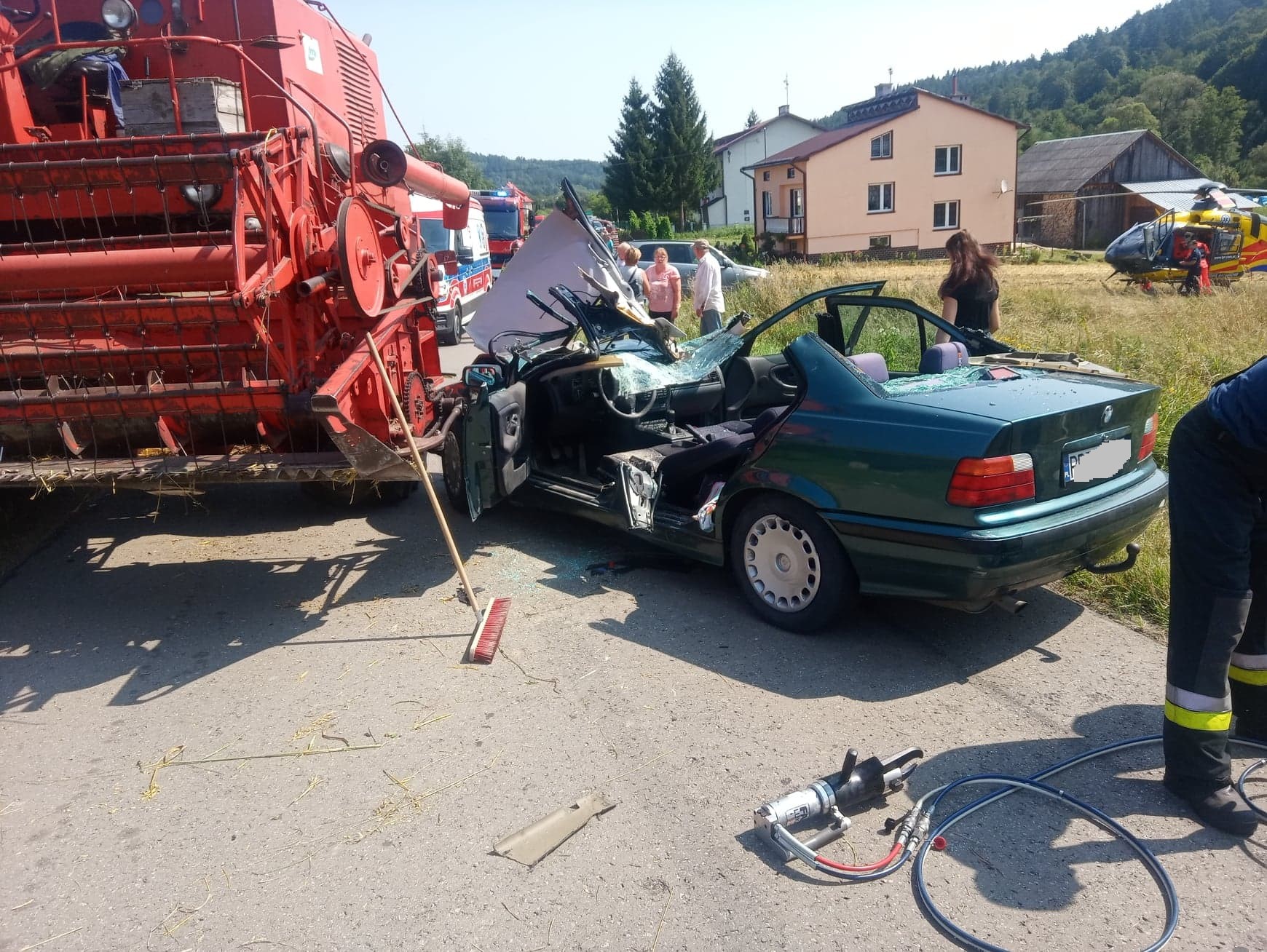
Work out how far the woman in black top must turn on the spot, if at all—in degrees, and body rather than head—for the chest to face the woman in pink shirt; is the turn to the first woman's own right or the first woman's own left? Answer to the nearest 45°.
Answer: approximately 45° to the first woman's own left

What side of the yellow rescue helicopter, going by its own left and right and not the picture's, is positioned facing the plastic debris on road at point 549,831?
left

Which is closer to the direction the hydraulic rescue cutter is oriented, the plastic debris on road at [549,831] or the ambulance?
the ambulance

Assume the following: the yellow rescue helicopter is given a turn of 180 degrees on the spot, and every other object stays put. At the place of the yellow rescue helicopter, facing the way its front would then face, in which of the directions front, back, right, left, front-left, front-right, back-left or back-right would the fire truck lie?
back

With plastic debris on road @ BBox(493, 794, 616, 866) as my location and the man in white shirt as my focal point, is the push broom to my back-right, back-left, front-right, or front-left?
front-left

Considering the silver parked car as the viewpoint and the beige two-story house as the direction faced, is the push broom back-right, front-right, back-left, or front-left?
back-right

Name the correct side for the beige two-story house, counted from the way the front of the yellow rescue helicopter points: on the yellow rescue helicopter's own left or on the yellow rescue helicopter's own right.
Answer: on the yellow rescue helicopter's own right

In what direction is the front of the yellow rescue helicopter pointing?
to the viewer's left

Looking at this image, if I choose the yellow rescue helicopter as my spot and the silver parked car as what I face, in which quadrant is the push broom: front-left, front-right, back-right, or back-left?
front-left

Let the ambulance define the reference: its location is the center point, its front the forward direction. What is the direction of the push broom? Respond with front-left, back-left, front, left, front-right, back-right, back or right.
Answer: front-left

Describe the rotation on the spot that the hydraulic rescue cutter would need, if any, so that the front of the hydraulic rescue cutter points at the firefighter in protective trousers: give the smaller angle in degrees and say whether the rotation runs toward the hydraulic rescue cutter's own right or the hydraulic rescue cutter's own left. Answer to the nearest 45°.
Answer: approximately 45° to the hydraulic rescue cutter's own right

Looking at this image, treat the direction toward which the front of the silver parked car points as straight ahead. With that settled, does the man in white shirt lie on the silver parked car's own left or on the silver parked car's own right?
on the silver parked car's own right

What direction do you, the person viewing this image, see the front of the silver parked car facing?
facing to the right of the viewer
